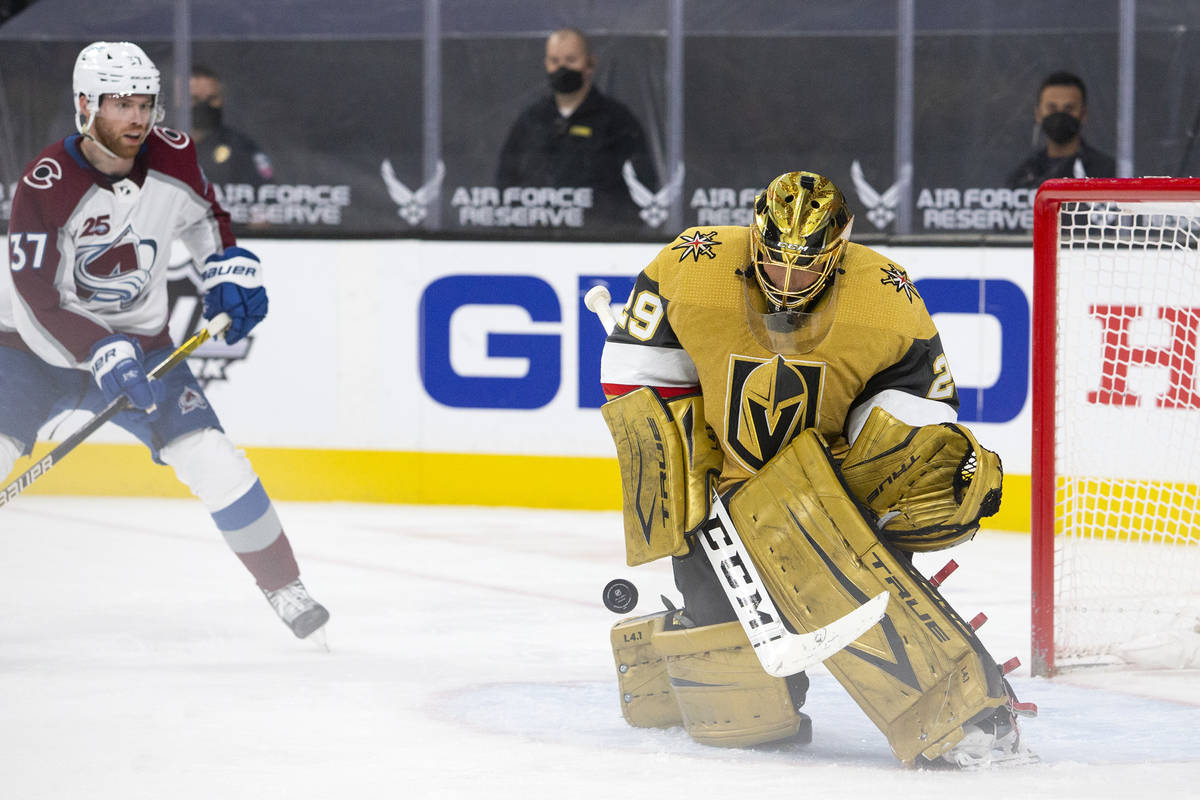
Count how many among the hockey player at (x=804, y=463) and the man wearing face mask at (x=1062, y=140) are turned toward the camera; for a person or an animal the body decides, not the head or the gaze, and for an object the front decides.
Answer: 2

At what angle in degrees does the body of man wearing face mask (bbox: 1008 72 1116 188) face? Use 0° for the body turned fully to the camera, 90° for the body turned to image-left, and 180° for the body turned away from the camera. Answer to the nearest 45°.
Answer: approximately 0°

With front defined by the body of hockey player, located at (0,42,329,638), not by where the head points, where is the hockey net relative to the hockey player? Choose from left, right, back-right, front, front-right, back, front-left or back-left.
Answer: front-left

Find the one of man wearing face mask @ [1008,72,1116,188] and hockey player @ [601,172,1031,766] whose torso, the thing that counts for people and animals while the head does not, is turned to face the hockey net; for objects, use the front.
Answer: the man wearing face mask

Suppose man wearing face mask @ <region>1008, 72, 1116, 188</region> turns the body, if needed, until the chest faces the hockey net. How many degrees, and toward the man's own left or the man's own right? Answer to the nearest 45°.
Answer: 0° — they already face it

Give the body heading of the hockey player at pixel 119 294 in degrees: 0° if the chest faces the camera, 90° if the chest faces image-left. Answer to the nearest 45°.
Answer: approximately 315°
